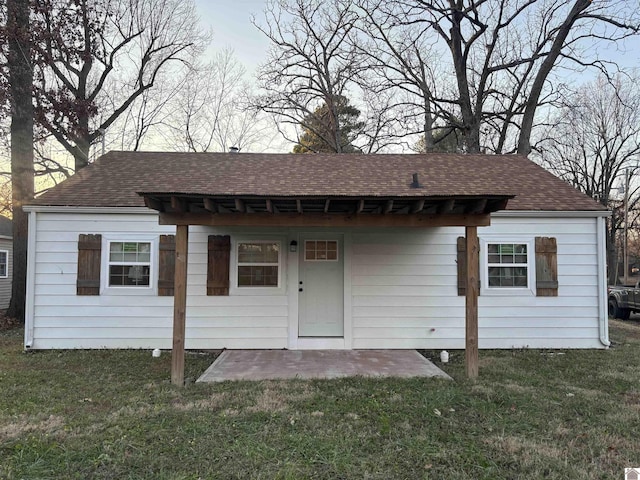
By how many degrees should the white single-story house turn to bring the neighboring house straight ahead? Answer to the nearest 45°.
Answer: approximately 135° to its right

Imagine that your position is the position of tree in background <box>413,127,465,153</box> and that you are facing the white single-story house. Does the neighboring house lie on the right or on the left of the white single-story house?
right

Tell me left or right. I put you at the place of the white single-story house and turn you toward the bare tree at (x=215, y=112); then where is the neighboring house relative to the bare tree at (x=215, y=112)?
left

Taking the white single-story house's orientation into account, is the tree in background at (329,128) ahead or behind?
behind

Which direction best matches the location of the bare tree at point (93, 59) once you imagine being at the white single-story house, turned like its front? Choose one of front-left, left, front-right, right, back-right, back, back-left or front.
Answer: back-right

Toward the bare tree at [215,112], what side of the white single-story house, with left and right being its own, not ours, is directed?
back

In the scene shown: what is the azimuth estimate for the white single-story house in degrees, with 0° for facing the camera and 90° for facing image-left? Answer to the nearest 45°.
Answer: approximately 0°

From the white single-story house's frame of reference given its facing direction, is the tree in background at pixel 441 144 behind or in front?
behind
